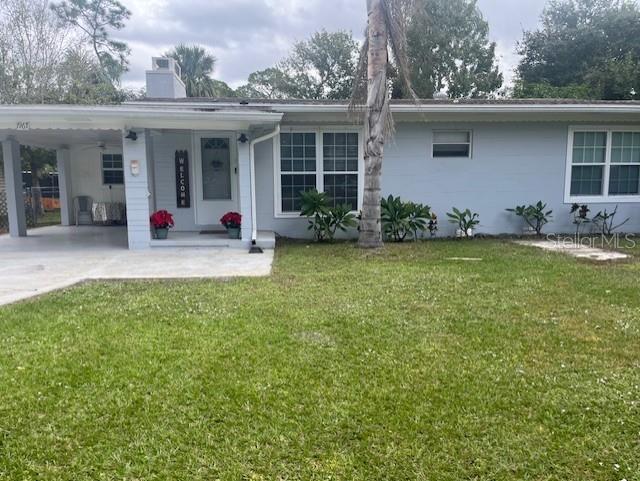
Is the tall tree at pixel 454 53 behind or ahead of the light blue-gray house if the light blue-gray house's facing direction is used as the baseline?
behind

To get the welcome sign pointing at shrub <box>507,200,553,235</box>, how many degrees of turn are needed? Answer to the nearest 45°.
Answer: approximately 90° to its left

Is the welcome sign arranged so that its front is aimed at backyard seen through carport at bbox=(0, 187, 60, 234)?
no

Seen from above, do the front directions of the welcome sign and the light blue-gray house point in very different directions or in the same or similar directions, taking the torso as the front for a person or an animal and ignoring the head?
same or similar directions

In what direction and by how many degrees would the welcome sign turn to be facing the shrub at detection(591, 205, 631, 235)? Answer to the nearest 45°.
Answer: approximately 90° to its left

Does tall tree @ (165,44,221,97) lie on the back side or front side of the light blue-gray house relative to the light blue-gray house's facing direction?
on the back side

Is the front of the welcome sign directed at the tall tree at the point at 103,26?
no

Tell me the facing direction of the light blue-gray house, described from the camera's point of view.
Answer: facing the viewer

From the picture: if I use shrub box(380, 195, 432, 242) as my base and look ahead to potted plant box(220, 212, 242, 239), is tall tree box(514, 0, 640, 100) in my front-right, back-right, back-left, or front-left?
back-right

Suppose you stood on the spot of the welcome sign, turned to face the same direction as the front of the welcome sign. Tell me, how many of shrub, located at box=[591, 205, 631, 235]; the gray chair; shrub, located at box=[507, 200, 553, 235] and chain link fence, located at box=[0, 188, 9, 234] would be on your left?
2

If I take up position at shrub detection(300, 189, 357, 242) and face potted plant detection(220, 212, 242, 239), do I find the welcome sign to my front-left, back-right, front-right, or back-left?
front-right

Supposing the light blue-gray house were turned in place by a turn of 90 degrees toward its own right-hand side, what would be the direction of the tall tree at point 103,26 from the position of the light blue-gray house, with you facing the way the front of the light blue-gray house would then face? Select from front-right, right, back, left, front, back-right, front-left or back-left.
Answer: front-right

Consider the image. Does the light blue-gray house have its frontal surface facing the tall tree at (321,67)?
no

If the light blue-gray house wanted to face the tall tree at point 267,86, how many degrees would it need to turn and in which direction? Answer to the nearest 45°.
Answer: approximately 180°

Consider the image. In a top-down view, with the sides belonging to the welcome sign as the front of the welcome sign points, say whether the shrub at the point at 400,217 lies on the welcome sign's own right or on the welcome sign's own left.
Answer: on the welcome sign's own left

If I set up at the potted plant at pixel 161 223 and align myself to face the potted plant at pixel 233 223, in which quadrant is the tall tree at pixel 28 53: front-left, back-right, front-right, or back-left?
back-left

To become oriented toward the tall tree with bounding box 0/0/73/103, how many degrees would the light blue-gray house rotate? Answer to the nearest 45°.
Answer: approximately 135° to its right

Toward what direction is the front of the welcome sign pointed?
toward the camera
